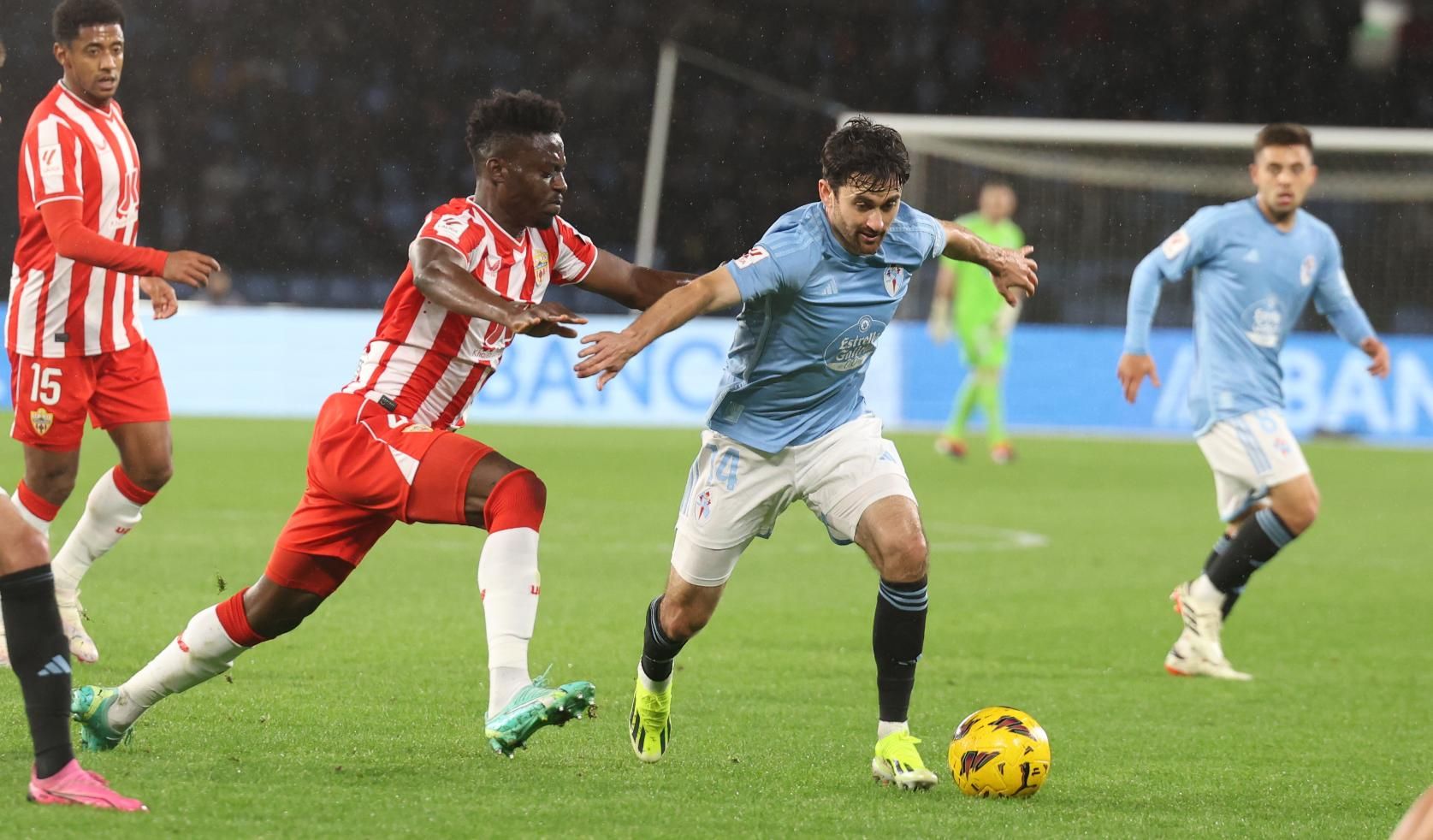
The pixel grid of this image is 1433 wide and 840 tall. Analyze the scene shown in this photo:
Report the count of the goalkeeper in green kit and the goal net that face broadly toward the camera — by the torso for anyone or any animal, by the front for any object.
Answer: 2

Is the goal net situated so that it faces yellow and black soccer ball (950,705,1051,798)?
yes

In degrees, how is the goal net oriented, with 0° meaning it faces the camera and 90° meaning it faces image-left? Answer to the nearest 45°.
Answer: approximately 0°

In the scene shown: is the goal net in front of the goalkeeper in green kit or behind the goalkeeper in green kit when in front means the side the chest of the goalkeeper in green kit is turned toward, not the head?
behind

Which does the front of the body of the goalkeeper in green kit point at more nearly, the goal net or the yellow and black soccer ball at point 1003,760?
the yellow and black soccer ball

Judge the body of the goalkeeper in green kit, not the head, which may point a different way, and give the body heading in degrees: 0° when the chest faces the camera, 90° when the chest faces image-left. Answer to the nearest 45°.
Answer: approximately 0°

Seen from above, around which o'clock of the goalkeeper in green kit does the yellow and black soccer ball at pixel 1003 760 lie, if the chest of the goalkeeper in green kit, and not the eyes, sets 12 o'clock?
The yellow and black soccer ball is roughly at 12 o'clock from the goalkeeper in green kit.
